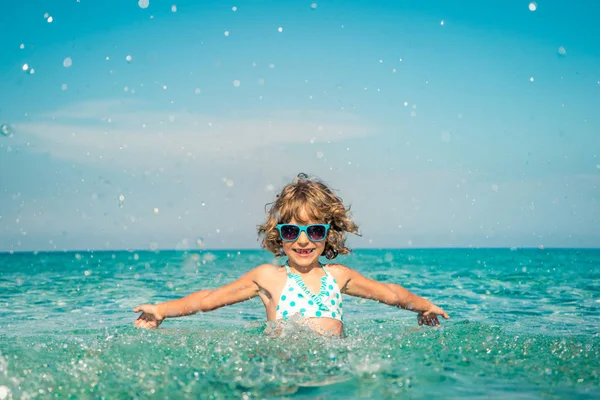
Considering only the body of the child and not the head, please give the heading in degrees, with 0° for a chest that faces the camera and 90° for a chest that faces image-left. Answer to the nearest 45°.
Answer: approximately 0°
